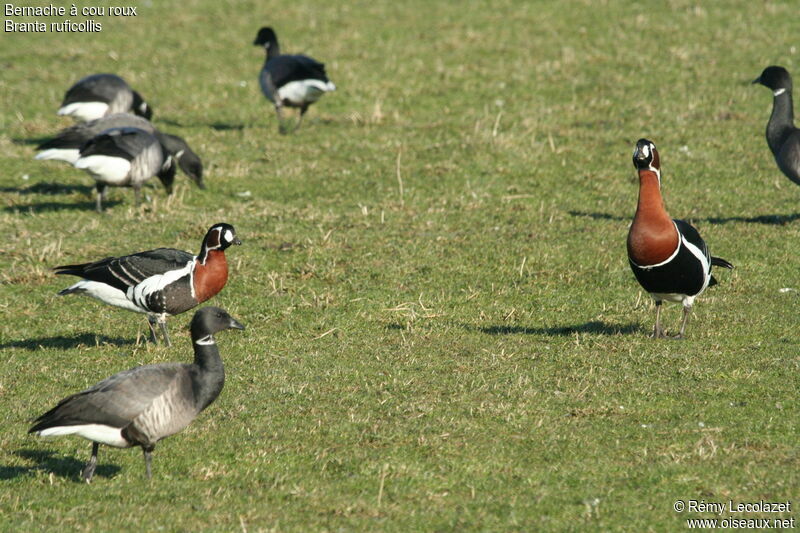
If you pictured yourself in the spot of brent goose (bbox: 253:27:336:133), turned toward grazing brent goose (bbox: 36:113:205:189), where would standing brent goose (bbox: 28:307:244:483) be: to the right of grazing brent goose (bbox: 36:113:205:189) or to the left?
left

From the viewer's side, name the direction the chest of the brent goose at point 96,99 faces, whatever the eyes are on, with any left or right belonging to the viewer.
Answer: facing to the right of the viewer

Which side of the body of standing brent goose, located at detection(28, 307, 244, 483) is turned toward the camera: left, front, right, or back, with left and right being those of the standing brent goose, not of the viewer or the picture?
right

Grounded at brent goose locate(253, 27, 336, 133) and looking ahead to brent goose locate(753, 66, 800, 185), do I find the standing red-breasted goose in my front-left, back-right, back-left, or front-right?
front-right

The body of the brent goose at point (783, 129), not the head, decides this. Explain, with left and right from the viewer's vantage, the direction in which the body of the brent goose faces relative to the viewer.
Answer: facing to the left of the viewer

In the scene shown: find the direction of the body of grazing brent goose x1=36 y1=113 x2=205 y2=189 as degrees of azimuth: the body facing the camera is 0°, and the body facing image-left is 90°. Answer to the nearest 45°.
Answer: approximately 270°

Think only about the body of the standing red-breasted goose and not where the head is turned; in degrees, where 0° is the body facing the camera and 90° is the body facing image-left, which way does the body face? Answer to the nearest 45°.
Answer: approximately 45°

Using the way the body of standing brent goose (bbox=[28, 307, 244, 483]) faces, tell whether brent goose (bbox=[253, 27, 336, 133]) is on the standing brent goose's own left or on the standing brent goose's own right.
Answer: on the standing brent goose's own left

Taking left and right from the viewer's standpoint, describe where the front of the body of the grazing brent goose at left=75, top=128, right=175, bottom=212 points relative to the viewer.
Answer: facing to the right of the viewer

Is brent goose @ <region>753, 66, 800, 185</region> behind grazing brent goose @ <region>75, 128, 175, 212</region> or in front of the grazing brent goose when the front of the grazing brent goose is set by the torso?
in front

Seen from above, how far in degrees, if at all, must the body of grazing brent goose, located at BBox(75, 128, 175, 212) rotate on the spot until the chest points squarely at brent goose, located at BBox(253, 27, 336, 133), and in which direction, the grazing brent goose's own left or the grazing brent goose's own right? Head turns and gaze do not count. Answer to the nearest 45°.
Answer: approximately 45° to the grazing brent goose's own left
